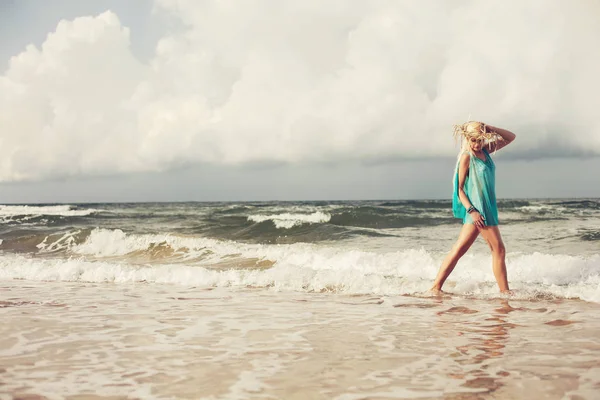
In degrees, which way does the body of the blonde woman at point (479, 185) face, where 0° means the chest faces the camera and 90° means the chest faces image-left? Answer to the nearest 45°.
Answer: approximately 315°
